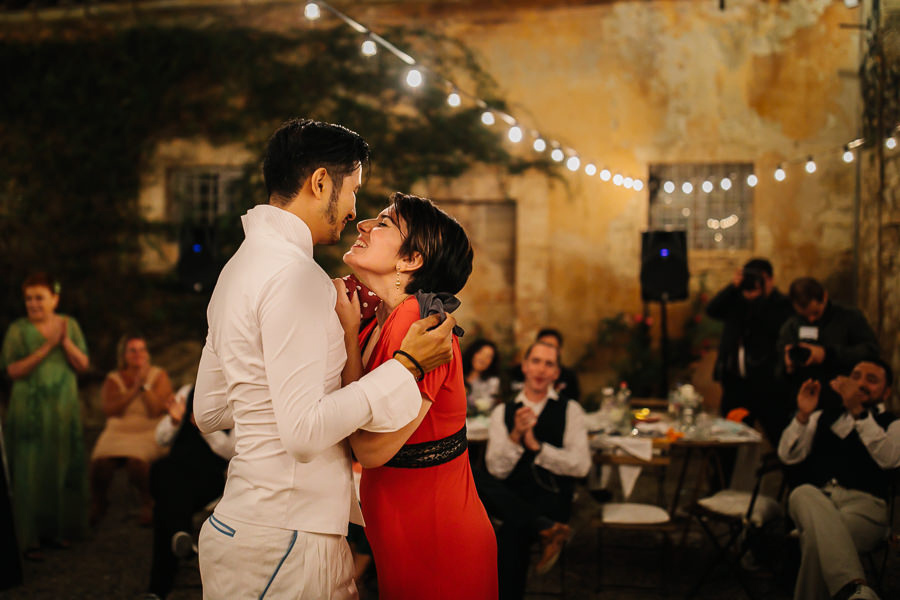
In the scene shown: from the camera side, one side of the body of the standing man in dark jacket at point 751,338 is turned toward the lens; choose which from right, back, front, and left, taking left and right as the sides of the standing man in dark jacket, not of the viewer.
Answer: front

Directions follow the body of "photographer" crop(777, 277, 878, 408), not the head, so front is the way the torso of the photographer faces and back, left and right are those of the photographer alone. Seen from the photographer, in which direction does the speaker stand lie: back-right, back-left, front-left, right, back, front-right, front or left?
right

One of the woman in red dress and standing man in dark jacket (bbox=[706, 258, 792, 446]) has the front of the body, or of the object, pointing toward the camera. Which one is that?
the standing man in dark jacket

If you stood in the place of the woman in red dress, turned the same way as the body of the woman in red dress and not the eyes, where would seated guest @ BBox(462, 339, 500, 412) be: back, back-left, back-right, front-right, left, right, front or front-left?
right

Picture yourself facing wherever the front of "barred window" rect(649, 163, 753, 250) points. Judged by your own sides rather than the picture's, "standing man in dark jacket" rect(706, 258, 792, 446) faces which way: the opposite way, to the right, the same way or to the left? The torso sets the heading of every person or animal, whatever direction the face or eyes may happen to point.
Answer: the same way

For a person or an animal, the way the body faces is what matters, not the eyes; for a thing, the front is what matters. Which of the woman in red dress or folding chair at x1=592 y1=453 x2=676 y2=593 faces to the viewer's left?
the woman in red dress

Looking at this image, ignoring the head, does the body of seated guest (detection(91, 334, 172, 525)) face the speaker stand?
no

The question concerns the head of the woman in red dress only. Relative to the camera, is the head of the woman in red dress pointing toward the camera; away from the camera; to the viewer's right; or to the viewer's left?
to the viewer's left

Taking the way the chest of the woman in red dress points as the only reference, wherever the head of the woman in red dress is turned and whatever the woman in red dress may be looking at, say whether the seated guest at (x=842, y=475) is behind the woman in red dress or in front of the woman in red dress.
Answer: behind

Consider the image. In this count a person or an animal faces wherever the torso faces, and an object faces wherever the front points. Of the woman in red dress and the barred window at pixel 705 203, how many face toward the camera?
1

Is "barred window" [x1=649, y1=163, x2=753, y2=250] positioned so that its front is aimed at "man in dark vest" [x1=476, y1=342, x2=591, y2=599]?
yes

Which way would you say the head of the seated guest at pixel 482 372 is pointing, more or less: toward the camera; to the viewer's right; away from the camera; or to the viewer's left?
toward the camera

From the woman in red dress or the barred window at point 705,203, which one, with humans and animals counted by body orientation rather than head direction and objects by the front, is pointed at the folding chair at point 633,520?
the barred window

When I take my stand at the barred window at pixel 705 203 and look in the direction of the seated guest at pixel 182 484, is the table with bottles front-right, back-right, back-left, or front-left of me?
front-left

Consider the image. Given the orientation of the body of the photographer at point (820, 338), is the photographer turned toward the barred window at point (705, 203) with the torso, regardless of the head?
no

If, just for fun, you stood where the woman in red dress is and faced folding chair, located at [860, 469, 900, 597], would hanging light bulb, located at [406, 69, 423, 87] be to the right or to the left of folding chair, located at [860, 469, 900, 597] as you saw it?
left

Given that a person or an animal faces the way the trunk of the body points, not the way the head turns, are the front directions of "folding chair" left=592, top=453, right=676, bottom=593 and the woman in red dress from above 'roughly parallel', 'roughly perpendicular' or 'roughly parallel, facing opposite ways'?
roughly perpendicular

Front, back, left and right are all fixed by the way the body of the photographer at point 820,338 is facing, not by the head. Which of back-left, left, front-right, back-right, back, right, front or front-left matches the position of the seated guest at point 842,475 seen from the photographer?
front-left

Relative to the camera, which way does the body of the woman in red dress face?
to the viewer's left
